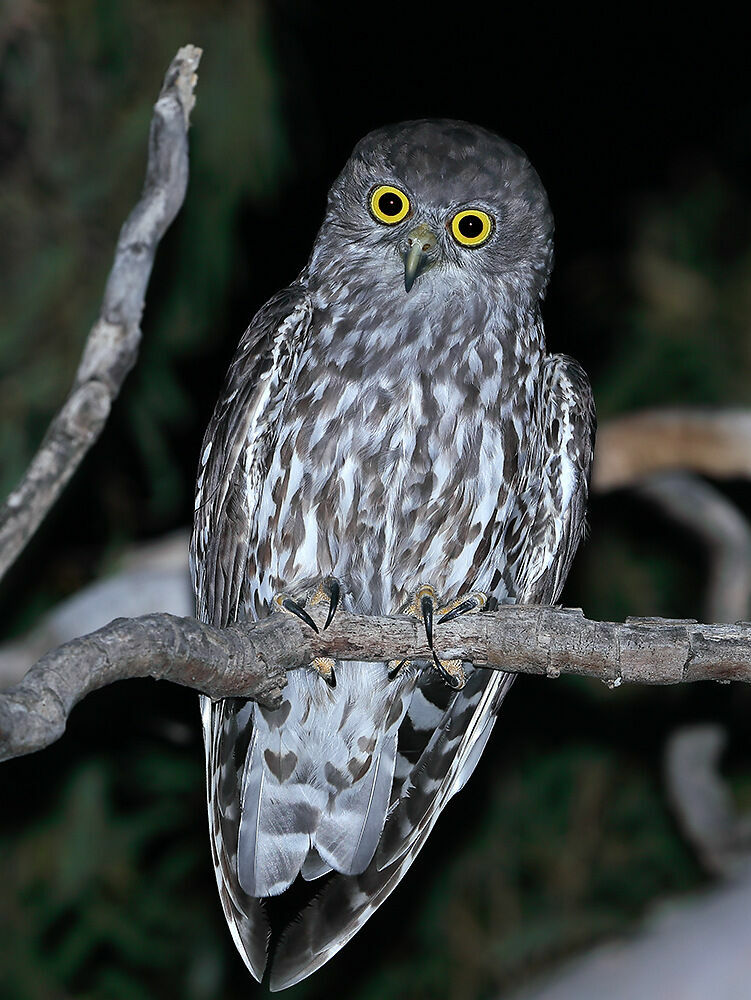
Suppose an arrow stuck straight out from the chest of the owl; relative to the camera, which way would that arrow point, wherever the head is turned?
toward the camera

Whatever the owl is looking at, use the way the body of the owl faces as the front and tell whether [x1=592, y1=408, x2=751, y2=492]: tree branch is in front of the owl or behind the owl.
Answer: behind

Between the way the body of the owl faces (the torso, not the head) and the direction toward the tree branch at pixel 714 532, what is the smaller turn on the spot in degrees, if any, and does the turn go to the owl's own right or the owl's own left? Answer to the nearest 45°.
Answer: approximately 135° to the owl's own left
